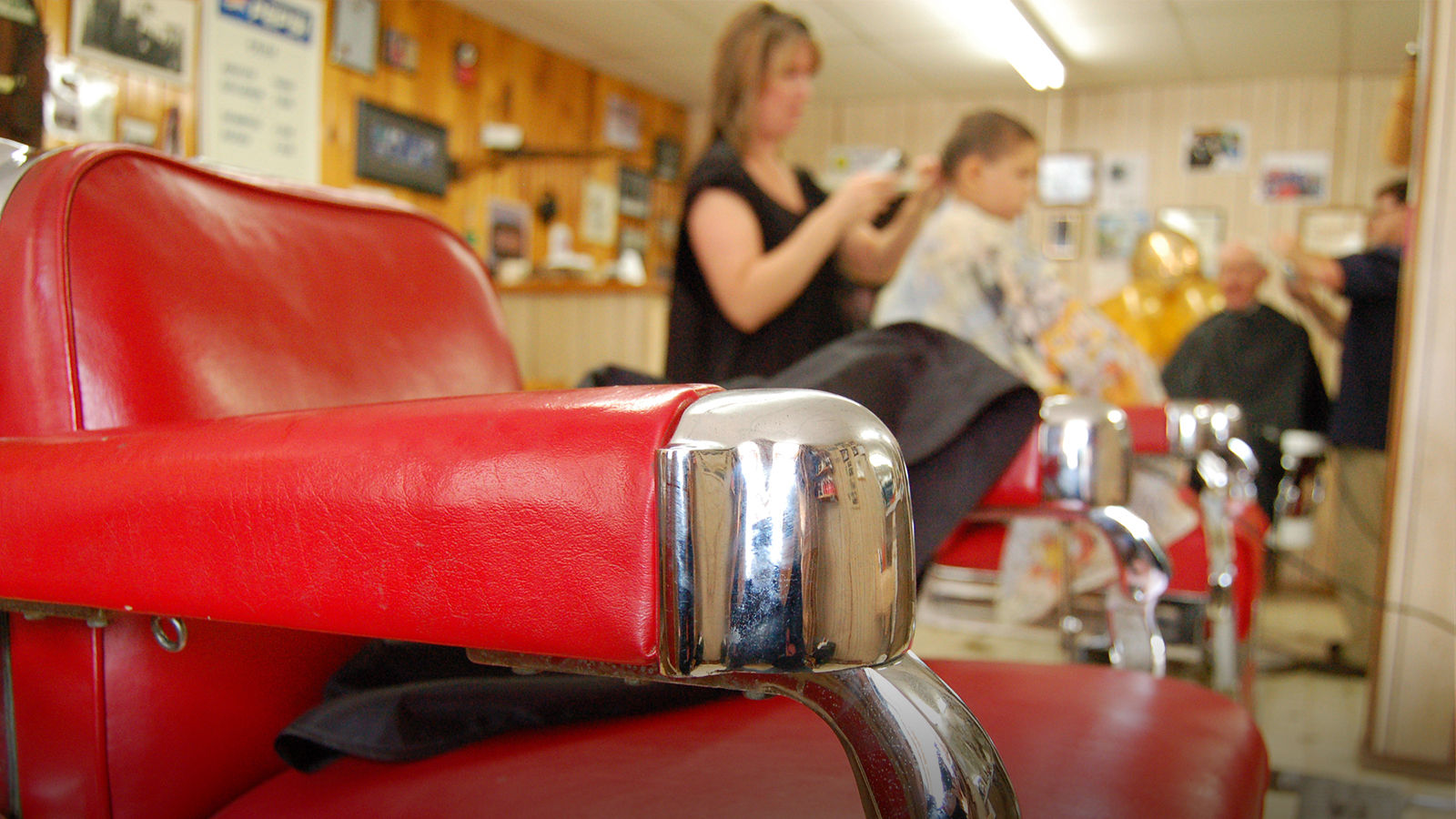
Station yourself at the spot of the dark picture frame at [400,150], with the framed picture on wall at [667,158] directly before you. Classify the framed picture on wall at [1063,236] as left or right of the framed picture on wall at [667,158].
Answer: right

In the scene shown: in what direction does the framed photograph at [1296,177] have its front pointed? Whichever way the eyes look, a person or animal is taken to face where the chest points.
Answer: toward the camera

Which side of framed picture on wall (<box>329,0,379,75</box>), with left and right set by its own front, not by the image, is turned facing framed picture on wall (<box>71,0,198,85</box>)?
right

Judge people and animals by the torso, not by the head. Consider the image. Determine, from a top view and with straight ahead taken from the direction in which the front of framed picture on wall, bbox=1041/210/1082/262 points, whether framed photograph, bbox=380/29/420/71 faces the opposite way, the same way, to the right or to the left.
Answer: to the left

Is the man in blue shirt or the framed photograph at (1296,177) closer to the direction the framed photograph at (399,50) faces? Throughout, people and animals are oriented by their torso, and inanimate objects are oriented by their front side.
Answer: the man in blue shirt

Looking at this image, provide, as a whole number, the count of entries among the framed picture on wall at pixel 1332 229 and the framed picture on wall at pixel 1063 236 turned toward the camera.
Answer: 2

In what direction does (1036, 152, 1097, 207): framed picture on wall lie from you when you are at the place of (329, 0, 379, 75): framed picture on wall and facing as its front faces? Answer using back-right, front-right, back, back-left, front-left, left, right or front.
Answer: front-left

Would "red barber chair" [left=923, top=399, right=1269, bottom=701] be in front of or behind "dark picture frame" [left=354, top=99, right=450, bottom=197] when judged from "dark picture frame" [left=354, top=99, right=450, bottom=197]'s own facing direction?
in front

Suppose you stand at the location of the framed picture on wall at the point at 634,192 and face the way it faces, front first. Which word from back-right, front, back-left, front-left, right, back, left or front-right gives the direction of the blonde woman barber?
front-right

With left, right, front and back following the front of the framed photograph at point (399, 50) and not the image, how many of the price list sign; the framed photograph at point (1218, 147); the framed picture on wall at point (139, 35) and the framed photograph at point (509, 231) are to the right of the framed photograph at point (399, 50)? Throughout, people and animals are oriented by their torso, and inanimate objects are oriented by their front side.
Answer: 2

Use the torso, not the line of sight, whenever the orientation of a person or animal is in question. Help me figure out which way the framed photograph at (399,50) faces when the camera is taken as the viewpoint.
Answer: facing the viewer and to the right of the viewer

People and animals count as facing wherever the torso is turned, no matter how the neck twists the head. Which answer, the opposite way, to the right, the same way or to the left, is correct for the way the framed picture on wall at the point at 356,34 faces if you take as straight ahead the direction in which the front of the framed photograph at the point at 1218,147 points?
to the left

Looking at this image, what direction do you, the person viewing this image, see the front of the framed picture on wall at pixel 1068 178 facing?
facing the viewer

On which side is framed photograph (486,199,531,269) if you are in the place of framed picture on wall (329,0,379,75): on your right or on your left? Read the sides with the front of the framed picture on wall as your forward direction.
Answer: on your left

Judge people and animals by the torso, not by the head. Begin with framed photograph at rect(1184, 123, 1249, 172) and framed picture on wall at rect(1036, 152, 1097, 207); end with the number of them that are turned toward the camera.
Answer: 2

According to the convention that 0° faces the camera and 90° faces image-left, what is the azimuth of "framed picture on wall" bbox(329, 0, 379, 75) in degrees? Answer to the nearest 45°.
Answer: approximately 315°

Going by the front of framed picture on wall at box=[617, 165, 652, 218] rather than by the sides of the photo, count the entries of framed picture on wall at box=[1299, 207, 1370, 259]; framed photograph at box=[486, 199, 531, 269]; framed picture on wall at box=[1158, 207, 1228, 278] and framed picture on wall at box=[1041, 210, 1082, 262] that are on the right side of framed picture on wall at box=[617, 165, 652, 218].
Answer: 1
